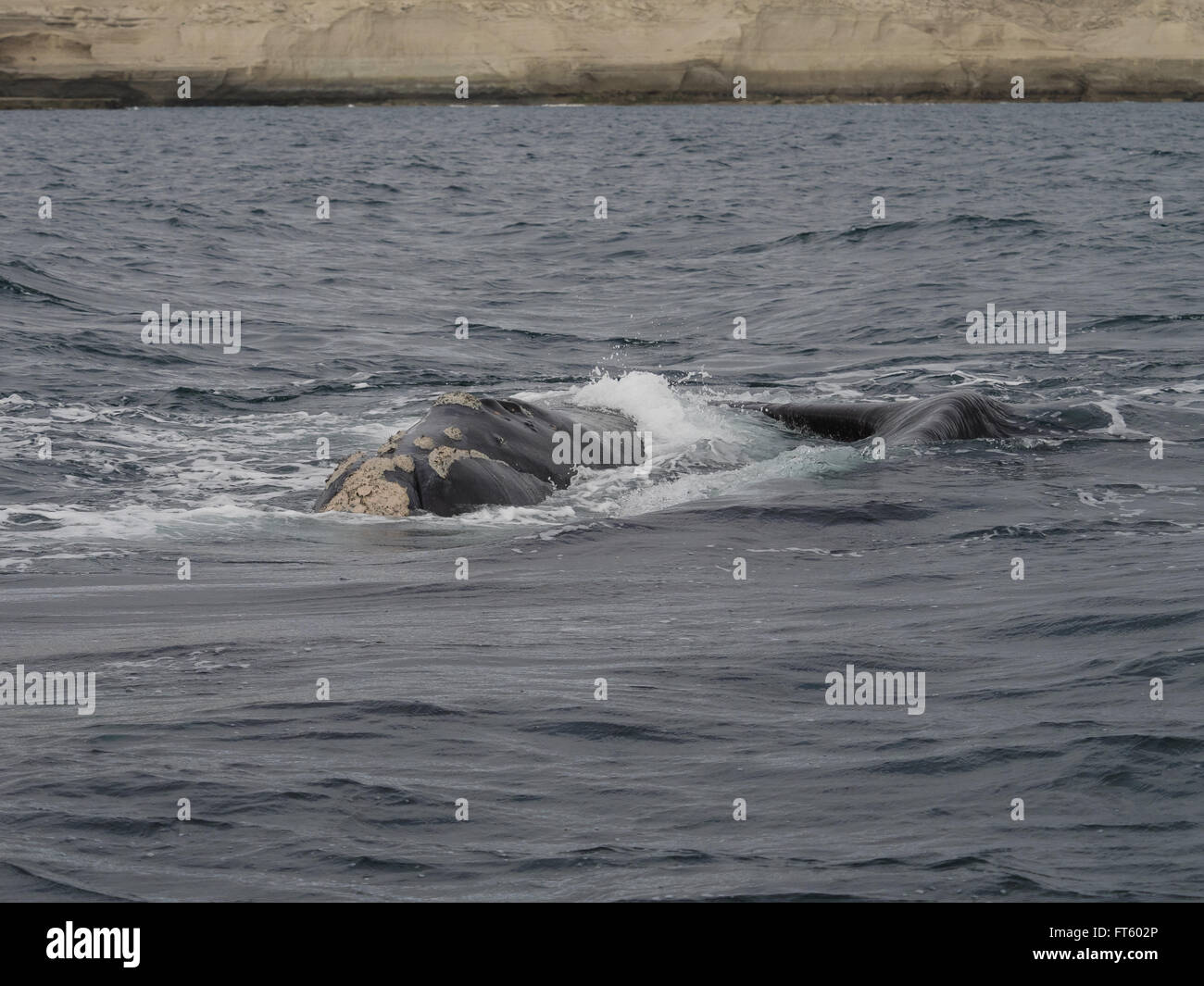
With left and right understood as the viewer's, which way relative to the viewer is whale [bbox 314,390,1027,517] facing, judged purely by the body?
facing the viewer and to the left of the viewer
